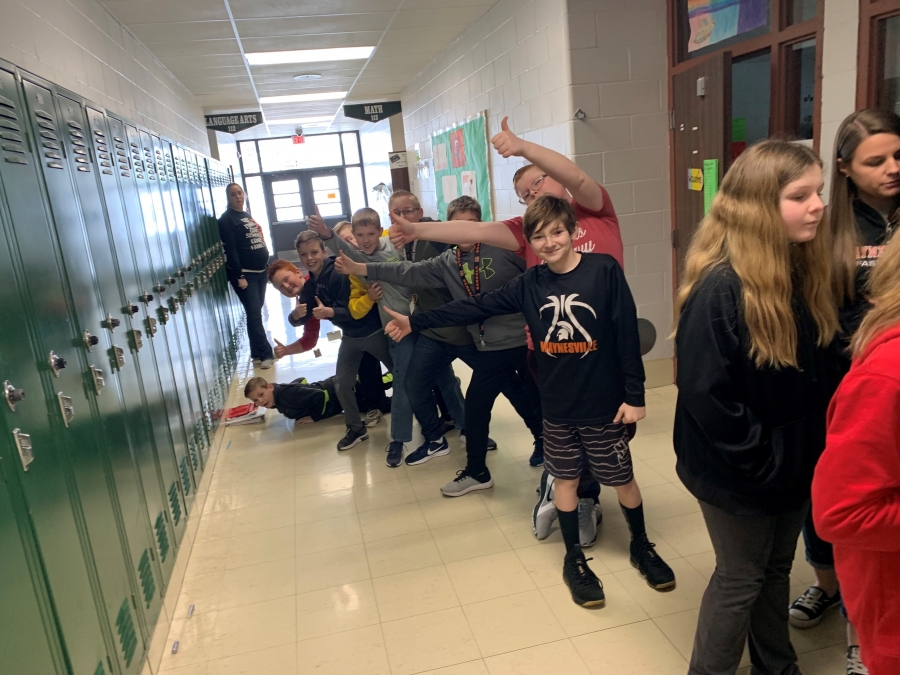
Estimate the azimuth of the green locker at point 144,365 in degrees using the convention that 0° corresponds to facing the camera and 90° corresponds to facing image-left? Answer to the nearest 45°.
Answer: approximately 270°

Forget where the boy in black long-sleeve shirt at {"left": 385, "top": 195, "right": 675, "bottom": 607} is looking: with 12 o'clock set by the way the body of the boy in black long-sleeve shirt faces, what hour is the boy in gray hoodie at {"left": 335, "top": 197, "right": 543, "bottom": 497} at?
The boy in gray hoodie is roughly at 5 o'clock from the boy in black long-sleeve shirt.

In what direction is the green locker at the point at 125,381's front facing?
to the viewer's right

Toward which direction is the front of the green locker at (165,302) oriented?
to the viewer's right

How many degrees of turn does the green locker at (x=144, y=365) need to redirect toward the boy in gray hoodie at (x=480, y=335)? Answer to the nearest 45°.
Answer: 0° — it already faces them

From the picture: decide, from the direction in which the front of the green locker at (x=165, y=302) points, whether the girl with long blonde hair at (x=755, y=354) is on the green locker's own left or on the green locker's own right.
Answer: on the green locker's own right

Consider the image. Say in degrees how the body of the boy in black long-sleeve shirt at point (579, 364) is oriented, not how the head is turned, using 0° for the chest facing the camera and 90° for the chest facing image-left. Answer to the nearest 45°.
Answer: approximately 0°

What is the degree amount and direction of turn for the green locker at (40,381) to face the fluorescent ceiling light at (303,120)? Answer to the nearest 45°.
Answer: approximately 90° to its left

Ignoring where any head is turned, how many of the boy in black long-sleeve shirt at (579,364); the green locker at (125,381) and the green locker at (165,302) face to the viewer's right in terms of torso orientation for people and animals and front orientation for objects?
2

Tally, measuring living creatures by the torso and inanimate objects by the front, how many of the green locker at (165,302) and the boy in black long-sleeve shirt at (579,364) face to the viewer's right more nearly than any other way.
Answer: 1
